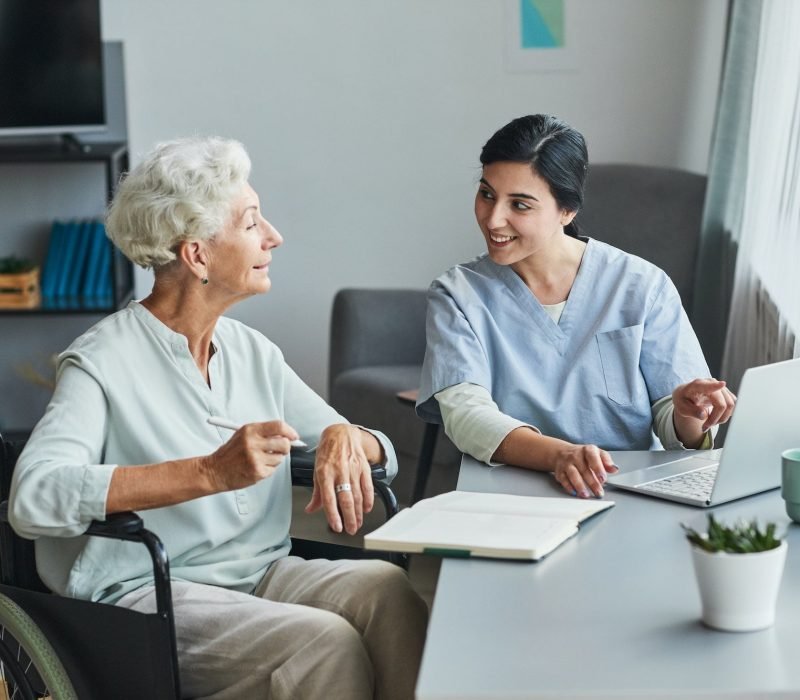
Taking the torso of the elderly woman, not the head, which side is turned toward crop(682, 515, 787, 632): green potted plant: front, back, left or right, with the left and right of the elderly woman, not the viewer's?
front

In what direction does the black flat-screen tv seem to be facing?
toward the camera

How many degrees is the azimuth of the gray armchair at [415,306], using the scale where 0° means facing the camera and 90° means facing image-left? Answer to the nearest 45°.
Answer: approximately 45°

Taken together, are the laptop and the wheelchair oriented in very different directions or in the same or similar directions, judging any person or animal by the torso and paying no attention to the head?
very different directions

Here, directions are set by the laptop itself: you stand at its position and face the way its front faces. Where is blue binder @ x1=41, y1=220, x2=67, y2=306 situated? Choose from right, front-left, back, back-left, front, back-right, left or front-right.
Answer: front

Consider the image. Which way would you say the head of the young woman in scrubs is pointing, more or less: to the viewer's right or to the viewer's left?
to the viewer's left

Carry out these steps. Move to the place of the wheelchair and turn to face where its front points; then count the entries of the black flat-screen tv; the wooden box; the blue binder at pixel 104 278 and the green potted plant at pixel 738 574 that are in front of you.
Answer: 1

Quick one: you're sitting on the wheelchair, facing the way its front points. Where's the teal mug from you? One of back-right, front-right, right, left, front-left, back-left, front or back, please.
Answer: front-left

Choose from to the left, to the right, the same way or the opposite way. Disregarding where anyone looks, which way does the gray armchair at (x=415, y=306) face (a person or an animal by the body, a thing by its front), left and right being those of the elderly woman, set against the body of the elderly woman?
to the right

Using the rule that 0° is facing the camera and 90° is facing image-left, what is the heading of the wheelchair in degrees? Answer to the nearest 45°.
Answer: approximately 315°
